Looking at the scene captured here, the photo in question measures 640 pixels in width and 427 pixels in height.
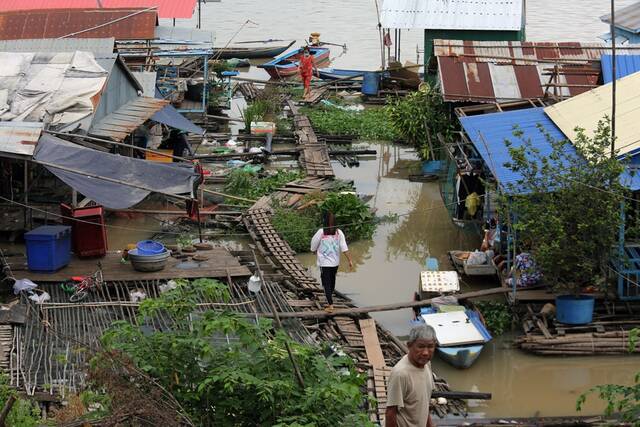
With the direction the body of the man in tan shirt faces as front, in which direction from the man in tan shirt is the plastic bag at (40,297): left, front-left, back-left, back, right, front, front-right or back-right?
back

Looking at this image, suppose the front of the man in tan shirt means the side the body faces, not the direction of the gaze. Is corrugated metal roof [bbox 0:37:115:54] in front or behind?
behind

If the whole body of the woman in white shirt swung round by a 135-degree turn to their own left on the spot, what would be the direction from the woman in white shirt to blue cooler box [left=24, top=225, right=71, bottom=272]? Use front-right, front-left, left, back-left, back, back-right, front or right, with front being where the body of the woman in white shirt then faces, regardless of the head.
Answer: front-right

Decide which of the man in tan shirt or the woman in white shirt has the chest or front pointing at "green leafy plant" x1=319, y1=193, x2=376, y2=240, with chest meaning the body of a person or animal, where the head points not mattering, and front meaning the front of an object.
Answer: the woman in white shirt

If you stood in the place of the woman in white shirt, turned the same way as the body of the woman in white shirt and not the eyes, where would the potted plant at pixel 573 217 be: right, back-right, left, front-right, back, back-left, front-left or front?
right

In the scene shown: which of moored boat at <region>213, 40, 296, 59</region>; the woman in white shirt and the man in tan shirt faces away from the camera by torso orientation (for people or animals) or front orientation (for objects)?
the woman in white shirt

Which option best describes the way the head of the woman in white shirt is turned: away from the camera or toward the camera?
away from the camera

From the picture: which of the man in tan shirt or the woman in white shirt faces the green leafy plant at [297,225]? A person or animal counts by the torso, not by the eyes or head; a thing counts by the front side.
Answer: the woman in white shirt

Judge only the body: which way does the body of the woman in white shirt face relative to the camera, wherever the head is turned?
away from the camera
